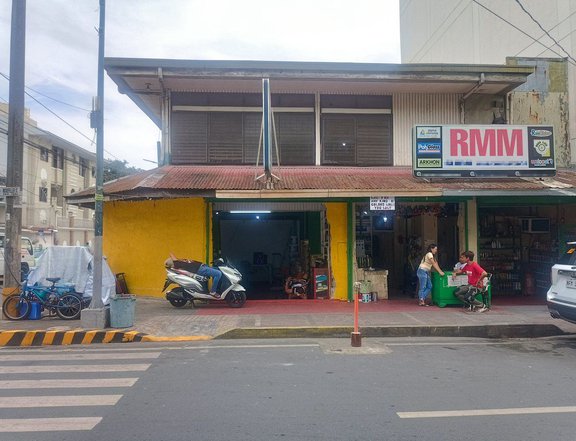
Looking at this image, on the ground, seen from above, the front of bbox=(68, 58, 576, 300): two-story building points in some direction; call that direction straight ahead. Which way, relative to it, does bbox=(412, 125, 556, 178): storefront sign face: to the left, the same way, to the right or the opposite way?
the same way

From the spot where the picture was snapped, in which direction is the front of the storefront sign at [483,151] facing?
facing the viewer

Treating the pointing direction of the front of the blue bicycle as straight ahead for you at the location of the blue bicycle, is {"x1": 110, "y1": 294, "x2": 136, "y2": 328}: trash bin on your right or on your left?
on your left

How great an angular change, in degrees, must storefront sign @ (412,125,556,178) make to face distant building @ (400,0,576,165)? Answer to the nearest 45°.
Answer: approximately 180°

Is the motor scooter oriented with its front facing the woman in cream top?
yes

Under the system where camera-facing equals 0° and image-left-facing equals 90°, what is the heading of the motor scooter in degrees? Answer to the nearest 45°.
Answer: approximately 270°

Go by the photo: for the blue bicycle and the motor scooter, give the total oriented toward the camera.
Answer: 0

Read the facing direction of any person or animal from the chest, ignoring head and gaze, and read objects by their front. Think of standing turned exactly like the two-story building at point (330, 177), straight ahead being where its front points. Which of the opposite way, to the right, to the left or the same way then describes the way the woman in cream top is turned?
to the left

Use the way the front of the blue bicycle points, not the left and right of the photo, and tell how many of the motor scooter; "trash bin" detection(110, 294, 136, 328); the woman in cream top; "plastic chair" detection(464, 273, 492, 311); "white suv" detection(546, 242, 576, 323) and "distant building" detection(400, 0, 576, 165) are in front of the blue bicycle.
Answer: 0

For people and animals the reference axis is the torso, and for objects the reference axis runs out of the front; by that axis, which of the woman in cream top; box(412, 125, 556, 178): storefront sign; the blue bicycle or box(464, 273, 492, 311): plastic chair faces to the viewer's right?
the woman in cream top

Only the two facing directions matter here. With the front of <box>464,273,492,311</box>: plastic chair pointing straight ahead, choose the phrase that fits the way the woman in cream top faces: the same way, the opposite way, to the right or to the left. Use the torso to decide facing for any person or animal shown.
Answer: the opposite way

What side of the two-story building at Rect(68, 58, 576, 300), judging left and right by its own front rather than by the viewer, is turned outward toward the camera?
front

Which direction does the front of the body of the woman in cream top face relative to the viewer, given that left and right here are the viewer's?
facing to the right of the viewer

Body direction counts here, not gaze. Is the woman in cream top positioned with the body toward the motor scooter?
no

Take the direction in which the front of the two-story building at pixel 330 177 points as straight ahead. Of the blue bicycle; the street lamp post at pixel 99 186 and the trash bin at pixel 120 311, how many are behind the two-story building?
0

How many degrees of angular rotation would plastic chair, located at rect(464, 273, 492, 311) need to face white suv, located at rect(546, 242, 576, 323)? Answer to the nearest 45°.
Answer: approximately 135° to its left

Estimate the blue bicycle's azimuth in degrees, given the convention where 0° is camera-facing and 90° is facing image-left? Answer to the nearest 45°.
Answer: approximately 90°

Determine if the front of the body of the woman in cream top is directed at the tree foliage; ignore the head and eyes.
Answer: no

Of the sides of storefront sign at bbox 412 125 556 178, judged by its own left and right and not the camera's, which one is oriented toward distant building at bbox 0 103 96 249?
right

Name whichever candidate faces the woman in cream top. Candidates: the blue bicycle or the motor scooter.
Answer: the motor scooter

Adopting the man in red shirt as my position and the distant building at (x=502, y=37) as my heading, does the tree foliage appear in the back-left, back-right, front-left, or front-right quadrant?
front-left
